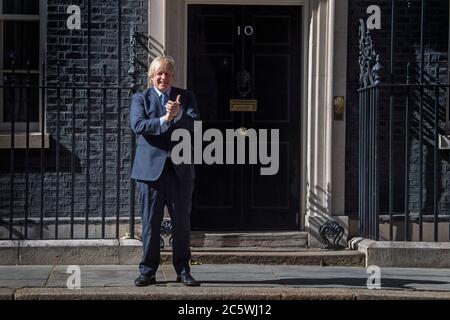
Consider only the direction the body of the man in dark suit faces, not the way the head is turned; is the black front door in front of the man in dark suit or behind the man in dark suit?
behind

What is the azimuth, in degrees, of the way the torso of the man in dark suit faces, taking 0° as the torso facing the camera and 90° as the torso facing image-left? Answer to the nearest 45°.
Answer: approximately 0°

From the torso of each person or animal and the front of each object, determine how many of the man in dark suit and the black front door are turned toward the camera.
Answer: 2

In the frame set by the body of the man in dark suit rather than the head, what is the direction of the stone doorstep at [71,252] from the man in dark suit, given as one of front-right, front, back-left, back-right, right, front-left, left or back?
back-right

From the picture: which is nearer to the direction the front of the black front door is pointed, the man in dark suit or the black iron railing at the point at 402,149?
the man in dark suit

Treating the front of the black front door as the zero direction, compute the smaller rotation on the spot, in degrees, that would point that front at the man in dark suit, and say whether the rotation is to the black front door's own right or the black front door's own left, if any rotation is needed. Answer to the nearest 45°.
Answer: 0° — it already faces them

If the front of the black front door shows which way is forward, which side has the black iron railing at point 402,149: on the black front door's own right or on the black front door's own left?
on the black front door's own left
